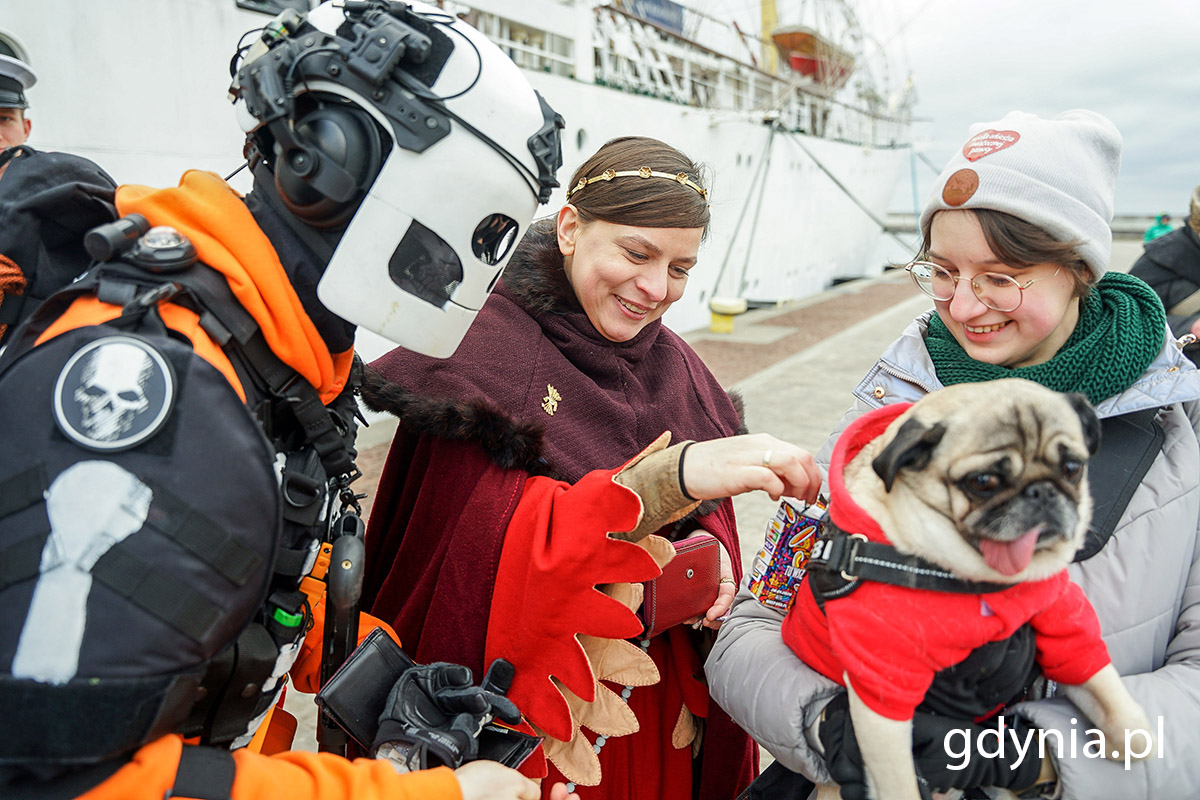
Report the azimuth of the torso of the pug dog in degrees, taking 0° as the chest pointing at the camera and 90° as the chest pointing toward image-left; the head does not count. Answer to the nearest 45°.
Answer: approximately 315°

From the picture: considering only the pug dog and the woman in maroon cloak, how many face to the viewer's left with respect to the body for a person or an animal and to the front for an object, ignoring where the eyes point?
0

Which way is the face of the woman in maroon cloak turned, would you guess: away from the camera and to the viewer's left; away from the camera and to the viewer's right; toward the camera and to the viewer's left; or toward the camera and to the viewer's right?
toward the camera and to the viewer's right

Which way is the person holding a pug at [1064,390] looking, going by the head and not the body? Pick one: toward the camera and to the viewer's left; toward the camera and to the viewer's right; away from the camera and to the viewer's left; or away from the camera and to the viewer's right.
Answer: toward the camera and to the viewer's left

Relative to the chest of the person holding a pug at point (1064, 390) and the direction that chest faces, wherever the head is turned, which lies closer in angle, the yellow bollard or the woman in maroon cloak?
the woman in maroon cloak

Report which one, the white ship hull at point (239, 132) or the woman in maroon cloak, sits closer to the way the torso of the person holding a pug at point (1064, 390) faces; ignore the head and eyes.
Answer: the woman in maroon cloak
